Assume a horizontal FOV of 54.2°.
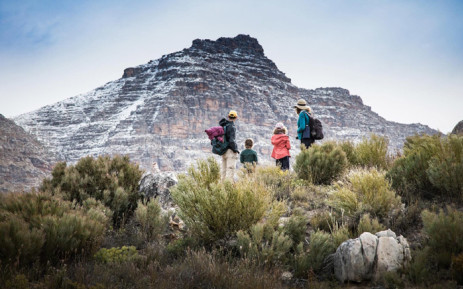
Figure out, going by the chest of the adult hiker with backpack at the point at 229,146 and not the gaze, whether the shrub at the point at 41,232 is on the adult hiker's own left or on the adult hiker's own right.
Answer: on the adult hiker's own right

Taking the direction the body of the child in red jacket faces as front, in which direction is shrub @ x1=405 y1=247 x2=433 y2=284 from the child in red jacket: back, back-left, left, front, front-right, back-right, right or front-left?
back

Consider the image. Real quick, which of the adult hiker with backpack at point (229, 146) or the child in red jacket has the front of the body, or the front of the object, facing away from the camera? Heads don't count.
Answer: the child in red jacket

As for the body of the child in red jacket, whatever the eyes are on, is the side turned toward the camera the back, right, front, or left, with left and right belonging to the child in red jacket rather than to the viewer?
back

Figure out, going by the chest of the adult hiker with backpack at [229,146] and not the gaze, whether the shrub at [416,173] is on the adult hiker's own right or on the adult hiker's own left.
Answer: on the adult hiker's own right

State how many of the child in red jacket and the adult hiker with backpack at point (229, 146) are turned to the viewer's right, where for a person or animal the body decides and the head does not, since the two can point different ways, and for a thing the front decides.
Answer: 1

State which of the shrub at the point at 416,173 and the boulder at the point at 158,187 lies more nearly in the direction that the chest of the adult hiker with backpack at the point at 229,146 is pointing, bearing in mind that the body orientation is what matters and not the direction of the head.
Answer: the shrub

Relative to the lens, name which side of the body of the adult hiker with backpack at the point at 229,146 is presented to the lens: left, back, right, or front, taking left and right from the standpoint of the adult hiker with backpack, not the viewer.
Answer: right

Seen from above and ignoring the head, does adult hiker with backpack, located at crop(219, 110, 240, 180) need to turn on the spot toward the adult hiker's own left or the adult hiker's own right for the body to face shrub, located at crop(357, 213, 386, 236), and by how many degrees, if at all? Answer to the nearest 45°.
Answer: approximately 90° to the adult hiker's own right
